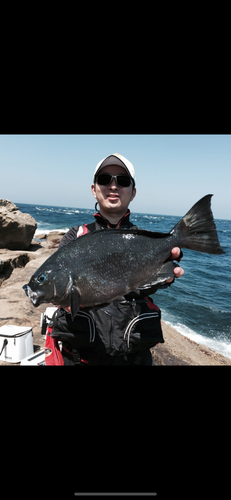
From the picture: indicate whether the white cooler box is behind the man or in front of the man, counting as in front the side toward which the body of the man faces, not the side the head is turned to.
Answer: behind

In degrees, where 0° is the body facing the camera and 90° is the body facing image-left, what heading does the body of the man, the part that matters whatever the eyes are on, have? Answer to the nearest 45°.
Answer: approximately 0°

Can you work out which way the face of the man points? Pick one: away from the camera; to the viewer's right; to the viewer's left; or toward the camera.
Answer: toward the camera

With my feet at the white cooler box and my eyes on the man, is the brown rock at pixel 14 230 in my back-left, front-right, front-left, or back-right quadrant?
back-left
